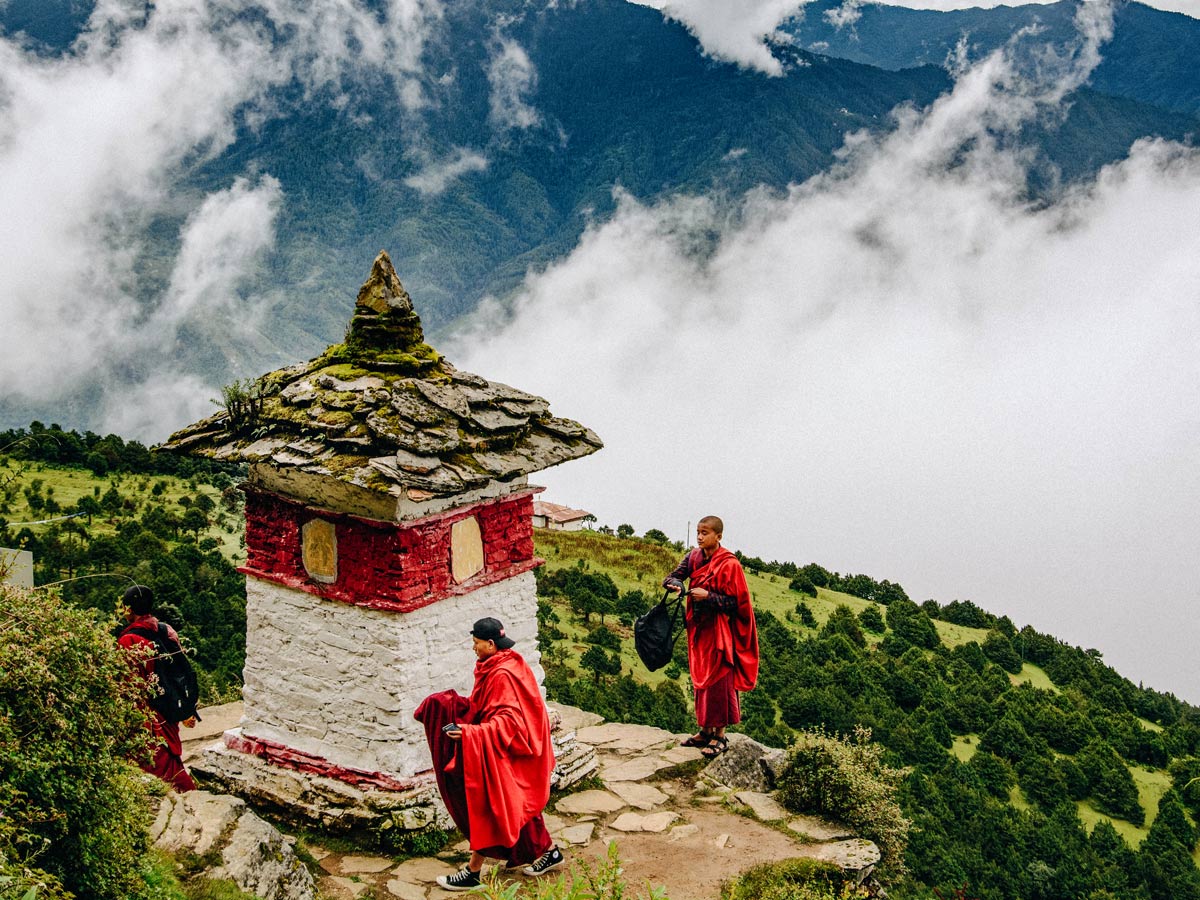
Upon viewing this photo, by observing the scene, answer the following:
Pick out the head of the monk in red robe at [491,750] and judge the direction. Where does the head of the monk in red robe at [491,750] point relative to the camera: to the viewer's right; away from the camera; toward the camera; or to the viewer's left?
to the viewer's left

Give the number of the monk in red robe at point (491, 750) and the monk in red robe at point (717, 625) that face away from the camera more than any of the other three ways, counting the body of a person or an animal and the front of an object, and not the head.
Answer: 0

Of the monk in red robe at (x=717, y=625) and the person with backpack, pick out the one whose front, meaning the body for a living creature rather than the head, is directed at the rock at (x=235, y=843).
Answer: the monk in red robe

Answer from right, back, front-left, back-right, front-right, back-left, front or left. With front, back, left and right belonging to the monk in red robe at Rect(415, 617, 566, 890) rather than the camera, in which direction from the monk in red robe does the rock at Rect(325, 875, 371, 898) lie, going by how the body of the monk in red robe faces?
front-right

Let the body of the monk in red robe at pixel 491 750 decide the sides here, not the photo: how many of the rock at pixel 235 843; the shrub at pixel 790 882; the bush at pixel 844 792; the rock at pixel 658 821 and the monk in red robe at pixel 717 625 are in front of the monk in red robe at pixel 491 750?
1

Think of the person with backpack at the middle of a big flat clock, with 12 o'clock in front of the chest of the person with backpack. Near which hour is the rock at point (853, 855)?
The rock is roughly at 5 o'clock from the person with backpack.

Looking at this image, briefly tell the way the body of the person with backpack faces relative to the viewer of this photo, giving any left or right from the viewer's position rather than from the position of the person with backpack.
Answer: facing away from the viewer and to the left of the viewer

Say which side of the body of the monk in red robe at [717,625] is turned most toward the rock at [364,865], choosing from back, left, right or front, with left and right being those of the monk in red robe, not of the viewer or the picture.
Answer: front

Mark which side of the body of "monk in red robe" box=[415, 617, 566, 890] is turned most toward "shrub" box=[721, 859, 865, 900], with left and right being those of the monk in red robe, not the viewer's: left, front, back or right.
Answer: back

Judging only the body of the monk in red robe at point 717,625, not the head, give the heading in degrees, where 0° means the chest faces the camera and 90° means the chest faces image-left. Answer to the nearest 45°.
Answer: approximately 45°

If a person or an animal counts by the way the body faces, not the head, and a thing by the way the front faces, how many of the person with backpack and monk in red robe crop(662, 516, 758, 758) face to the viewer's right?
0

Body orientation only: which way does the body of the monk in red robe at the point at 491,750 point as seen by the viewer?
to the viewer's left

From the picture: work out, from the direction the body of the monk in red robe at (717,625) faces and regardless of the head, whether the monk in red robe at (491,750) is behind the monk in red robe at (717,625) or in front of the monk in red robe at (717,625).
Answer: in front

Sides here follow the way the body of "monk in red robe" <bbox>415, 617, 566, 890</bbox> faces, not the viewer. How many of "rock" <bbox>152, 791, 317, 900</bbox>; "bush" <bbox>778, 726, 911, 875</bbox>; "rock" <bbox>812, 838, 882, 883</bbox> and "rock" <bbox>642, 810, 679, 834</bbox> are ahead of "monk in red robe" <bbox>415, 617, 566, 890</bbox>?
1
